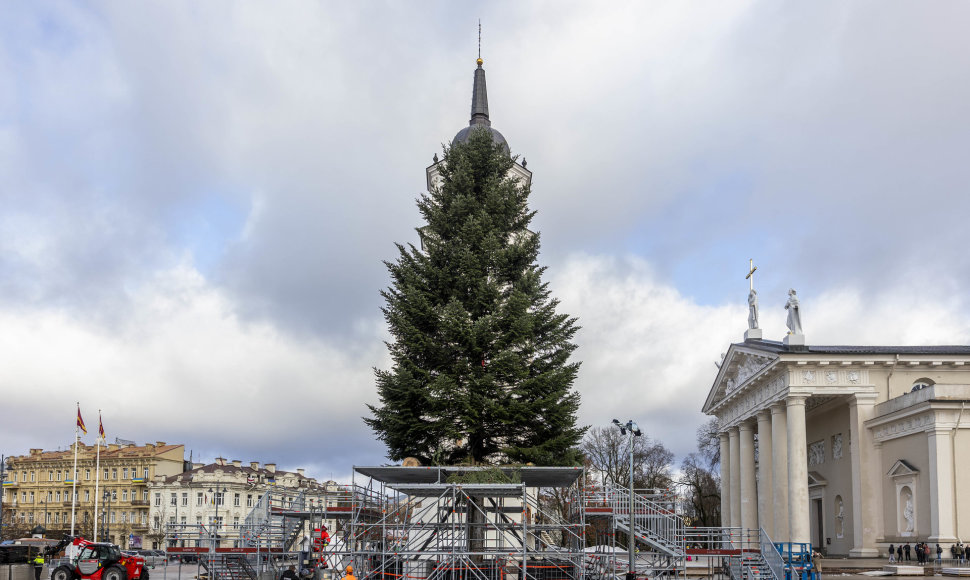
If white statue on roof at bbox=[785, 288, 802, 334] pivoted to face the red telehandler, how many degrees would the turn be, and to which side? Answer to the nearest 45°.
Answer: approximately 45° to its left

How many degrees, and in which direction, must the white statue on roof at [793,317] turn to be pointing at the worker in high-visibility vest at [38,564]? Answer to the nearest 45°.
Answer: approximately 45° to its left

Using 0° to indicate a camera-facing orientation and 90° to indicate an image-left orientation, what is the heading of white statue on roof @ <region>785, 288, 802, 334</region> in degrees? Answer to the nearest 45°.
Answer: approximately 90°

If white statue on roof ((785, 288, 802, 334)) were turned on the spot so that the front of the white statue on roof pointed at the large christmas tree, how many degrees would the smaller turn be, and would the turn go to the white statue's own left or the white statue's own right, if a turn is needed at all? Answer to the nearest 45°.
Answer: approximately 45° to the white statue's own left

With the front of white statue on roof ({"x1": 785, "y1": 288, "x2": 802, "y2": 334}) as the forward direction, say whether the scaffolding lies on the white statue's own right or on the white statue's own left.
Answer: on the white statue's own left
